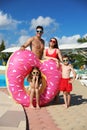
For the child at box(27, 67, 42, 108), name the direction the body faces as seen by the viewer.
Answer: toward the camera

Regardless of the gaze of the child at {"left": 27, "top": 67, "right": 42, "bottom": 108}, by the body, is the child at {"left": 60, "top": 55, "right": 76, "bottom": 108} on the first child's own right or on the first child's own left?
on the first child's own left
